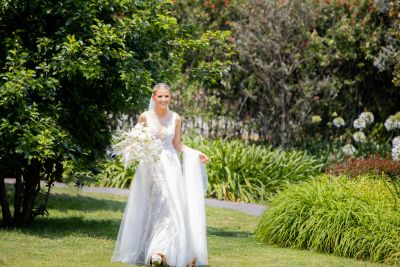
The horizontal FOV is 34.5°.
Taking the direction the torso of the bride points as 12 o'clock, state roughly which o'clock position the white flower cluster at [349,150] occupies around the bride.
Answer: The white flower cluster is roughly at 7 o'clock from the bride.

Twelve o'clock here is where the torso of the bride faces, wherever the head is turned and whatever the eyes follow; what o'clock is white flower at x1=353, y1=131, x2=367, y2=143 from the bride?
The white flower is roughly at 7 o'clock from the bride.

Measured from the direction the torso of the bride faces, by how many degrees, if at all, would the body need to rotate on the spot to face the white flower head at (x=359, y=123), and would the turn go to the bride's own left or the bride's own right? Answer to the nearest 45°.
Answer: approximately 135° to the bride's own left

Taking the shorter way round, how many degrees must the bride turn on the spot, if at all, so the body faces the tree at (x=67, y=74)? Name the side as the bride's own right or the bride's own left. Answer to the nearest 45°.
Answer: approximately 135° to the bride's own right

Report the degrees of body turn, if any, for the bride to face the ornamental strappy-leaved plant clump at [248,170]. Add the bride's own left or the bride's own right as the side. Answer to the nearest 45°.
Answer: approximately 180°

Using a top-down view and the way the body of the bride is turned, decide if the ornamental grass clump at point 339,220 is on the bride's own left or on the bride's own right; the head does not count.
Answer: on the bride's own left

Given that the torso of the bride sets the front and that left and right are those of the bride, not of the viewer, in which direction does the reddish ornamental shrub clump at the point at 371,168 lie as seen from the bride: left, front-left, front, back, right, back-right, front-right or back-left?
back-left

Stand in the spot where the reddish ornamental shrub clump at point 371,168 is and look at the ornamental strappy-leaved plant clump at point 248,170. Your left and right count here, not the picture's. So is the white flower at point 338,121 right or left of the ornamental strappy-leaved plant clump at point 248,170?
right

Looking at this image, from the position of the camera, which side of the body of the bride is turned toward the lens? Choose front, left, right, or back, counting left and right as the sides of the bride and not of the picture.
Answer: front
